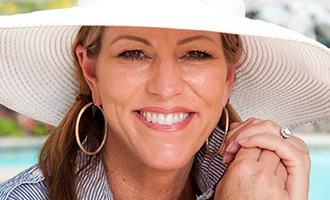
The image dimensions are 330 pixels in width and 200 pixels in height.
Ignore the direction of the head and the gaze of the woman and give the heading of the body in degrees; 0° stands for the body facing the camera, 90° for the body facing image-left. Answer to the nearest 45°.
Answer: approximately 0°
